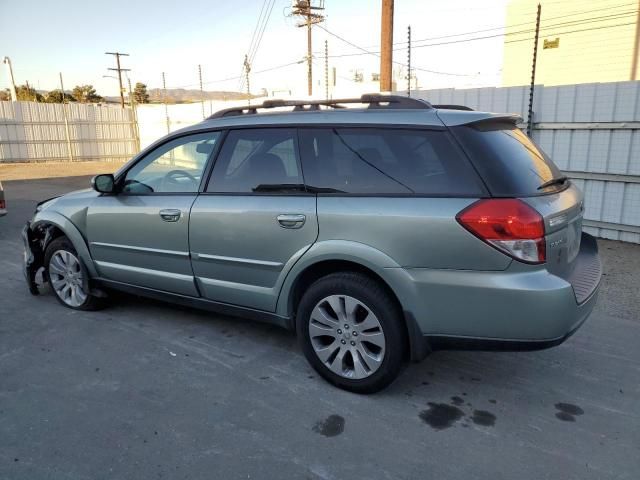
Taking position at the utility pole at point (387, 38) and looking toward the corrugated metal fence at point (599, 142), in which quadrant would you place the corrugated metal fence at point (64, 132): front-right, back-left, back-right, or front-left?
back-right

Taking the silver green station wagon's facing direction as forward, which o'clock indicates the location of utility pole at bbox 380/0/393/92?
The utility pole is roughly at 2 o'clock from the silver green station wagon.

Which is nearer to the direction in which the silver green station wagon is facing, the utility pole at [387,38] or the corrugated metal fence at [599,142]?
the utility pole

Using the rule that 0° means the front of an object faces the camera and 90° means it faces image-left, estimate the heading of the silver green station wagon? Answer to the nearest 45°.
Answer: approximately 135°

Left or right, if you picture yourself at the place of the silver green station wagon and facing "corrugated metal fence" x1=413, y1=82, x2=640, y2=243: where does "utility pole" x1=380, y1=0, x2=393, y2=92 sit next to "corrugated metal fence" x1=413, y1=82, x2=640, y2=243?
left

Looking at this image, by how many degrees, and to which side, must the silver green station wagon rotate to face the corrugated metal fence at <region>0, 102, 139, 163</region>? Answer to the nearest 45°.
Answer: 0° — it already faces it

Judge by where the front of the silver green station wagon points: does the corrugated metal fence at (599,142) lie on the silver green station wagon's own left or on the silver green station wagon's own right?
on the silver green station wagon's own right
